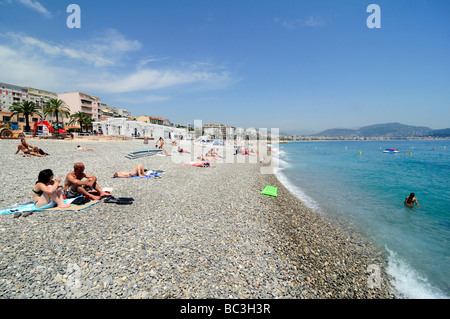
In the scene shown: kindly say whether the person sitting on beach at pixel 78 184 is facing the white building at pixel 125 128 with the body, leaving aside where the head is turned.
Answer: no

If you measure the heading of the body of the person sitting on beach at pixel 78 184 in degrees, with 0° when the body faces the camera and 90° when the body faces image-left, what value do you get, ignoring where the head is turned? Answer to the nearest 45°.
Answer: approximately 315°

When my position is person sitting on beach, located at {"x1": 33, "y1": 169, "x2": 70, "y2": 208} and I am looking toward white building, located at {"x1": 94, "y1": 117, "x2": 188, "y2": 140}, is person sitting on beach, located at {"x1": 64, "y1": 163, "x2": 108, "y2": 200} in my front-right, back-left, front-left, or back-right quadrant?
front-right

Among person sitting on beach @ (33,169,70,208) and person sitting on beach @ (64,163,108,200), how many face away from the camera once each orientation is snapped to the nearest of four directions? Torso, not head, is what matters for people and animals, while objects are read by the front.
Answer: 0

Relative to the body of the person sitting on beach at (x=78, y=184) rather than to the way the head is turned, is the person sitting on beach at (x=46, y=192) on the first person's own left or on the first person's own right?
on the first person's own right
